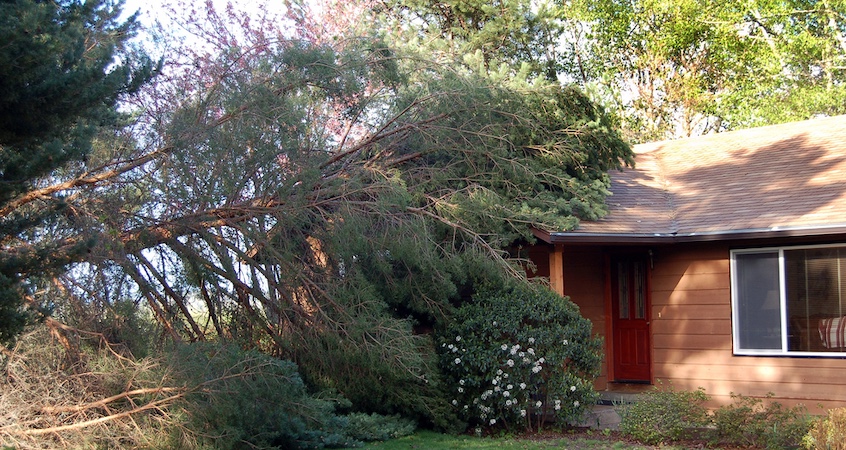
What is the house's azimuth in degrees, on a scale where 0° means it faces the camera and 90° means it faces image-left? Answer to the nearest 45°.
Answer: approximately 45°

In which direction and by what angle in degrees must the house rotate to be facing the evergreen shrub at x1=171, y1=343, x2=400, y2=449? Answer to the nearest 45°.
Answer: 0° — it already faces it

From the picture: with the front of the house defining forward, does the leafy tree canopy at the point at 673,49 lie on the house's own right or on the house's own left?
on the house's own right

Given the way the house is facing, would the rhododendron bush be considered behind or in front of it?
in front

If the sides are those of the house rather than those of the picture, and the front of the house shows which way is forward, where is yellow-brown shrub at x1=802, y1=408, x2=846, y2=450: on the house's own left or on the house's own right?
on the house's own left

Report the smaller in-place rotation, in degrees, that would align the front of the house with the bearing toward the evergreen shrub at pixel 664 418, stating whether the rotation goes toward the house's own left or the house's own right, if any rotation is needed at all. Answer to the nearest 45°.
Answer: approximately 45° to the house's own left

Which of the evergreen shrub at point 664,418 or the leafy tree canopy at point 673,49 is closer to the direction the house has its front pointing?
the evergreen shrub
